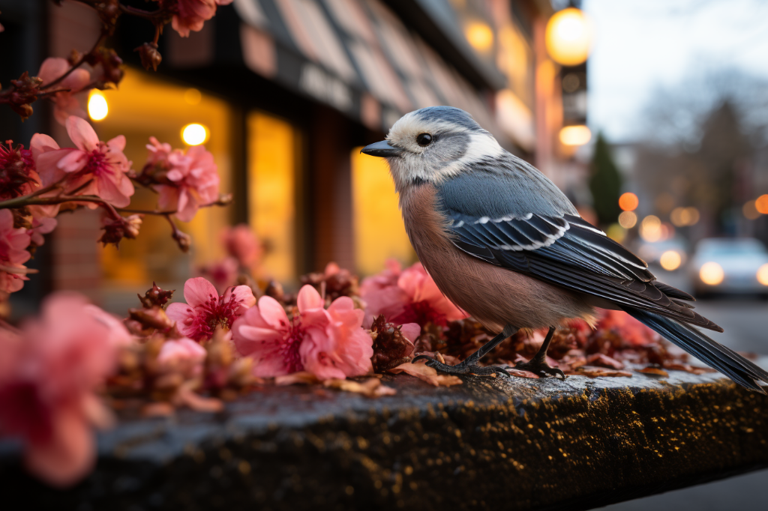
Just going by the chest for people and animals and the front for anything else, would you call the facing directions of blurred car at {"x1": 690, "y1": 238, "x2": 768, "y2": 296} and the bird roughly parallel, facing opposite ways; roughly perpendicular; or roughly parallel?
roughly perpendicular

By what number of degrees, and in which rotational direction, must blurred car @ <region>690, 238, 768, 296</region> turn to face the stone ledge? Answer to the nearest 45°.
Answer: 0° — it already faces it

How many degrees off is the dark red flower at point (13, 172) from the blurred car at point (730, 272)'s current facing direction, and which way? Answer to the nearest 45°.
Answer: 0° — it already faces it

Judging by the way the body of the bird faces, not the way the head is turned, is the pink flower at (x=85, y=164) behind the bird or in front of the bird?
in front

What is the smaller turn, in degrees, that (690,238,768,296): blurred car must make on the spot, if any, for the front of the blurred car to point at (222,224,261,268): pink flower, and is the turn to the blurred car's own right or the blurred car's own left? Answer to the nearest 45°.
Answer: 0° — it already faces it

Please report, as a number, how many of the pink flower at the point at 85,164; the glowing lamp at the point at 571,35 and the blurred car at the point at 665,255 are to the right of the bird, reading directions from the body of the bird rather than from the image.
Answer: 2

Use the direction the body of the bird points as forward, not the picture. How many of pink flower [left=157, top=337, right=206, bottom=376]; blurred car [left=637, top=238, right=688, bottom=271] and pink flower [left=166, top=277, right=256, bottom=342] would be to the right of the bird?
1

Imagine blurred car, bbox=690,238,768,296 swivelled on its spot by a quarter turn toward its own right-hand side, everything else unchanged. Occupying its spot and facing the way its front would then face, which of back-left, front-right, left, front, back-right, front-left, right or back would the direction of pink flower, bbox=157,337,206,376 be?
left

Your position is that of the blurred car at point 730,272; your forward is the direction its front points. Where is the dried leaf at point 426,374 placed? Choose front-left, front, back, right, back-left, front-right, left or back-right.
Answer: front

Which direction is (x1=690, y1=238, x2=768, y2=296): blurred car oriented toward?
toward the camera

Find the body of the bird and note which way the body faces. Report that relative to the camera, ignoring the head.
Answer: to the viewer's left

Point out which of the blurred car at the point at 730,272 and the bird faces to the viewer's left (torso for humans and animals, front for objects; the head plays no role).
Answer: the bird

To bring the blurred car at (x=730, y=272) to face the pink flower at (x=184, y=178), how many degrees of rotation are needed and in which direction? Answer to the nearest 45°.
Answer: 0° — it already faces it

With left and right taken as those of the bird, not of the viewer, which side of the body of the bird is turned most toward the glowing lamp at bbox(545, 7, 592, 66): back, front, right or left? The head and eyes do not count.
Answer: right

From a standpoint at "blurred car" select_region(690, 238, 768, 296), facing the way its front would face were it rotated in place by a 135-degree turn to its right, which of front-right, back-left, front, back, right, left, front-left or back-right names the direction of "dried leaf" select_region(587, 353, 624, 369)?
back-left
